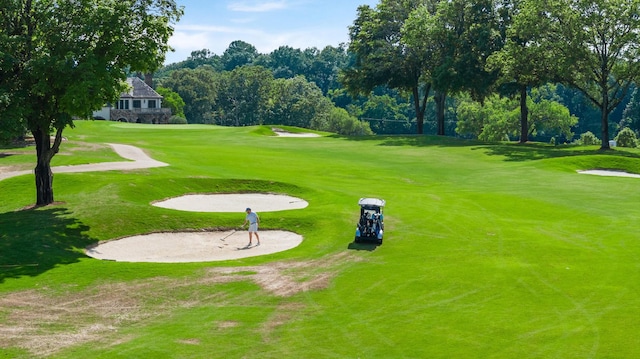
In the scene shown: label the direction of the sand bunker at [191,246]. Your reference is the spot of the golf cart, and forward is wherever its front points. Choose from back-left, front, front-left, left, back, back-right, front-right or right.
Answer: left

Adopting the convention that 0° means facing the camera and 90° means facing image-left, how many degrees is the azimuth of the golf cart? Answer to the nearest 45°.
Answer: approximately 180°

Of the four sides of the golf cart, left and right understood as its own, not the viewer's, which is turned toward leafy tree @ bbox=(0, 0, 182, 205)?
left

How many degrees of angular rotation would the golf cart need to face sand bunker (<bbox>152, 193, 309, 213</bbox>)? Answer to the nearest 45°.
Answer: approximately 45° to its left
